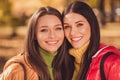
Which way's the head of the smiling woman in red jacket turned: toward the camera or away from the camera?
toward the camera

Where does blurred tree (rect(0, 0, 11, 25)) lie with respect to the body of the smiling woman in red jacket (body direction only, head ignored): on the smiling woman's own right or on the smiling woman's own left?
on the smiling woman's own right

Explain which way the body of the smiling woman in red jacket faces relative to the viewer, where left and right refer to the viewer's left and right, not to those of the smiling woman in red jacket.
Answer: facing the viewer and to the left of the viewer
